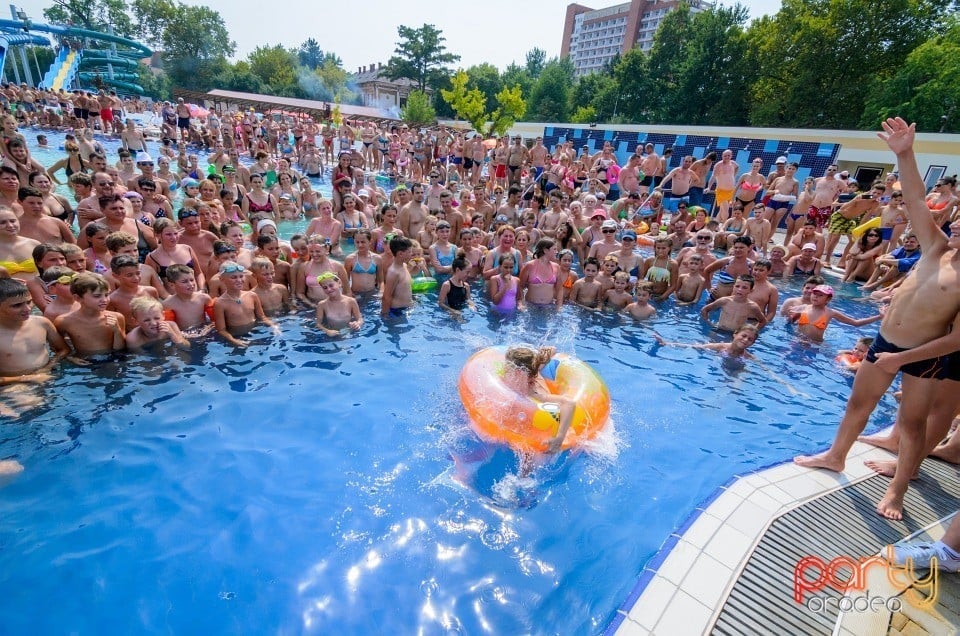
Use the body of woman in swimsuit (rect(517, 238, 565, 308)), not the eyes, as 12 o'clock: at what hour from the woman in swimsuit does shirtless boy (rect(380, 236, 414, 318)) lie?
The shirtless boy is roughly at 2 o'clock from the woman in swimsuit.

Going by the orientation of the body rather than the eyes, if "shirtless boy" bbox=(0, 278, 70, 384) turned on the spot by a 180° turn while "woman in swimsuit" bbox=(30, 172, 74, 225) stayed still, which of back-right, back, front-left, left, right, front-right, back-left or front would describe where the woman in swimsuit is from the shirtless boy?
front-right

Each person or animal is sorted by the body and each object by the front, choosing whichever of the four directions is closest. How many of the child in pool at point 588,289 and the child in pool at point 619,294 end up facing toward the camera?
2

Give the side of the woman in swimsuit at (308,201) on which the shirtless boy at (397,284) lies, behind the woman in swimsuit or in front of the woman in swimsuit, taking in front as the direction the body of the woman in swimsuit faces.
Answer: in front

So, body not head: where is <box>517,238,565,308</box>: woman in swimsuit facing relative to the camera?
toward the camera

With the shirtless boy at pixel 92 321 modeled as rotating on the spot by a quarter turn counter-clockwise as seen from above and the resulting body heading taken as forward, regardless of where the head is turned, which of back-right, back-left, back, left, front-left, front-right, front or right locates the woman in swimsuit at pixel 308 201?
front

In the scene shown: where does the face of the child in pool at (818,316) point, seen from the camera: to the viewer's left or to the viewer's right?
to the viewer's left

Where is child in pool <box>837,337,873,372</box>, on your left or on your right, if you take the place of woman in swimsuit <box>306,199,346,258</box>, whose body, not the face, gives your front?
on your left

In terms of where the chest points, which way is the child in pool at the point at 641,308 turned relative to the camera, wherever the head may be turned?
toward the camera

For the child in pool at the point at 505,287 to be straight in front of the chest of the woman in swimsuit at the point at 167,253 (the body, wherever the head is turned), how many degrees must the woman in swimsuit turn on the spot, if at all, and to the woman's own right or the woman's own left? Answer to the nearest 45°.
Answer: approximately 45° to the woman's own left

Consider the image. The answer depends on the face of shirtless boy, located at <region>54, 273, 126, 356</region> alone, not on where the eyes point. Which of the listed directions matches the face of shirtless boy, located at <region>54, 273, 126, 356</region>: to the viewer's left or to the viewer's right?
to the viewer's right

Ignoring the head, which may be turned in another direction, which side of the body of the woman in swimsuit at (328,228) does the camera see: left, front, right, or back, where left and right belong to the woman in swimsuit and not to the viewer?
front

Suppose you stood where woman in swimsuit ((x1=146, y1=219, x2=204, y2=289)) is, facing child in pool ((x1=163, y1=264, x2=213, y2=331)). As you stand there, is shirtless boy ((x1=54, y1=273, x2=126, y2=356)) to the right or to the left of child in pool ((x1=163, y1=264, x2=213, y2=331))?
right

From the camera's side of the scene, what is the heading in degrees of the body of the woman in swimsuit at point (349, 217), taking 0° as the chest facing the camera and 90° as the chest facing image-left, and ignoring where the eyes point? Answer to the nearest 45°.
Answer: approximately 0°

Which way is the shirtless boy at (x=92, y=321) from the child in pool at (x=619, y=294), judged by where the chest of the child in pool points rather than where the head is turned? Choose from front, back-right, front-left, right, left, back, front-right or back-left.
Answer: front-right

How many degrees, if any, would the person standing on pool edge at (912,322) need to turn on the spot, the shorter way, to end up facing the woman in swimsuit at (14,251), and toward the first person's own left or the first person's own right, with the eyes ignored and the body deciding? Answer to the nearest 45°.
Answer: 0° — they already face them
